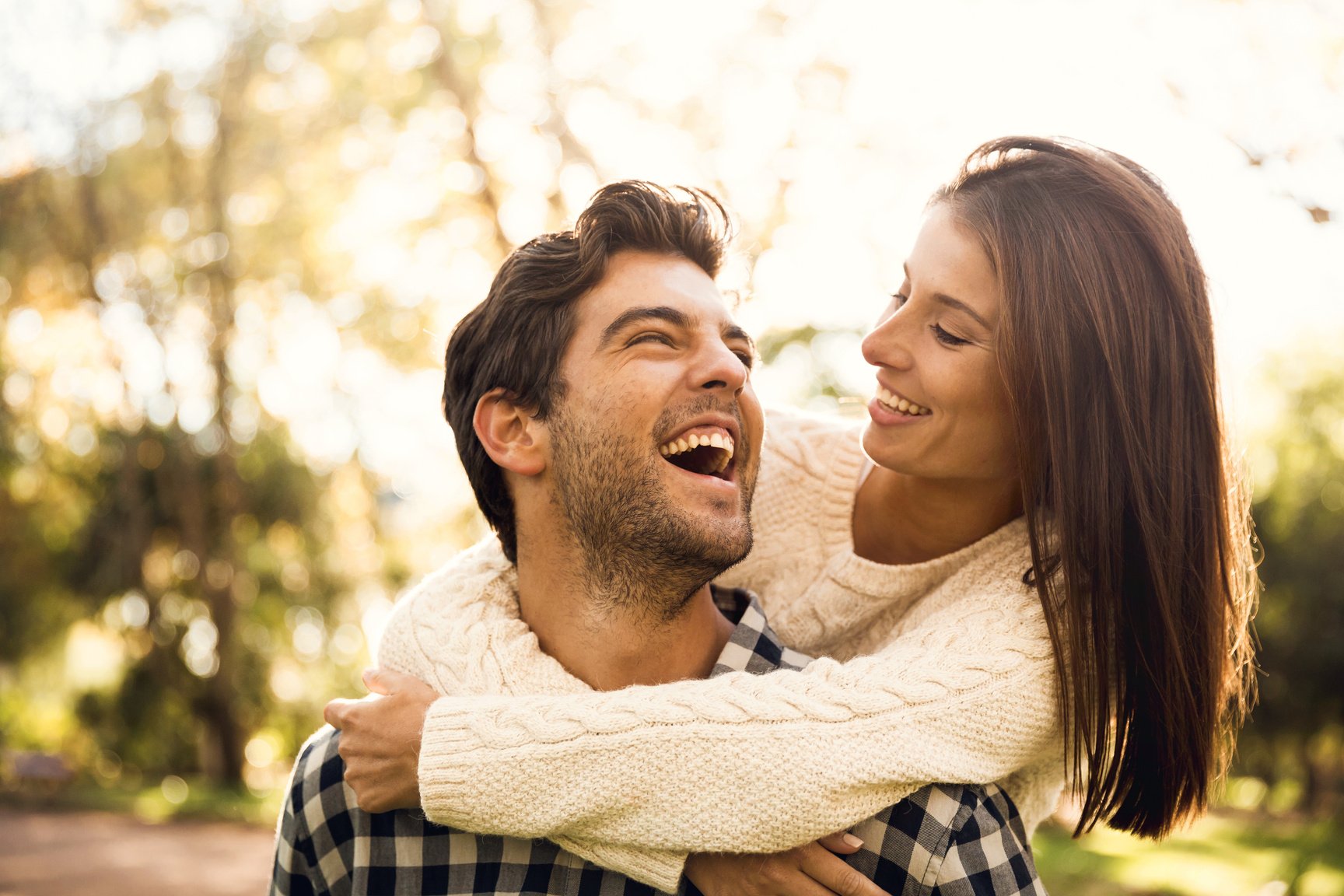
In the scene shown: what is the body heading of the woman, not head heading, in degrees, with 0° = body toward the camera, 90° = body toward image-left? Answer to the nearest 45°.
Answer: approximately 45°
